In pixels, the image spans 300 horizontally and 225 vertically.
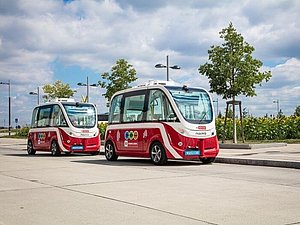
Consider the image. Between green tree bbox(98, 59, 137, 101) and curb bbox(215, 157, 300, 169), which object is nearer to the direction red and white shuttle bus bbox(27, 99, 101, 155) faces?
the curb

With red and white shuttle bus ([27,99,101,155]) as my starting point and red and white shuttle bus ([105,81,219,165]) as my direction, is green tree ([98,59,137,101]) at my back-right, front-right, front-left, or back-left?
back-left

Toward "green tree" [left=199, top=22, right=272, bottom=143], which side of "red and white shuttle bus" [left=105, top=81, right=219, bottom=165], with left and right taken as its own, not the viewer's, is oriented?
left

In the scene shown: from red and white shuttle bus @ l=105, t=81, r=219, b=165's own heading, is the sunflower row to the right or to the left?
on its left

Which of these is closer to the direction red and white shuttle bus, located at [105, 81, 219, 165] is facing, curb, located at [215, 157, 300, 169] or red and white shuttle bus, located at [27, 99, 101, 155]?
the curb

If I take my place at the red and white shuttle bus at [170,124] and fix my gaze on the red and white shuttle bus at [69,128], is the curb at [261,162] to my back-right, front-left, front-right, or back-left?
back-right

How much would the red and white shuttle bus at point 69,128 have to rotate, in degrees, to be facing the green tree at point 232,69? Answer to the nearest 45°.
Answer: approximately 45° to its left

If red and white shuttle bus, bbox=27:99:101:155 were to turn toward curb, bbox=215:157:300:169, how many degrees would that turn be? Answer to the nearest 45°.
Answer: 0° — it already faces it

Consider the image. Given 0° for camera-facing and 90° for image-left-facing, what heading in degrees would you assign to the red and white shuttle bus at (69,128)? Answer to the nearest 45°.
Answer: approximately 315°

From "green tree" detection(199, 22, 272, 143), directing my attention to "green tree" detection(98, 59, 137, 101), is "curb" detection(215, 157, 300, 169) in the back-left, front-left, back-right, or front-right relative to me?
back-left

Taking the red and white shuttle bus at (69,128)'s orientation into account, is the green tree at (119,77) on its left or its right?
on its left
